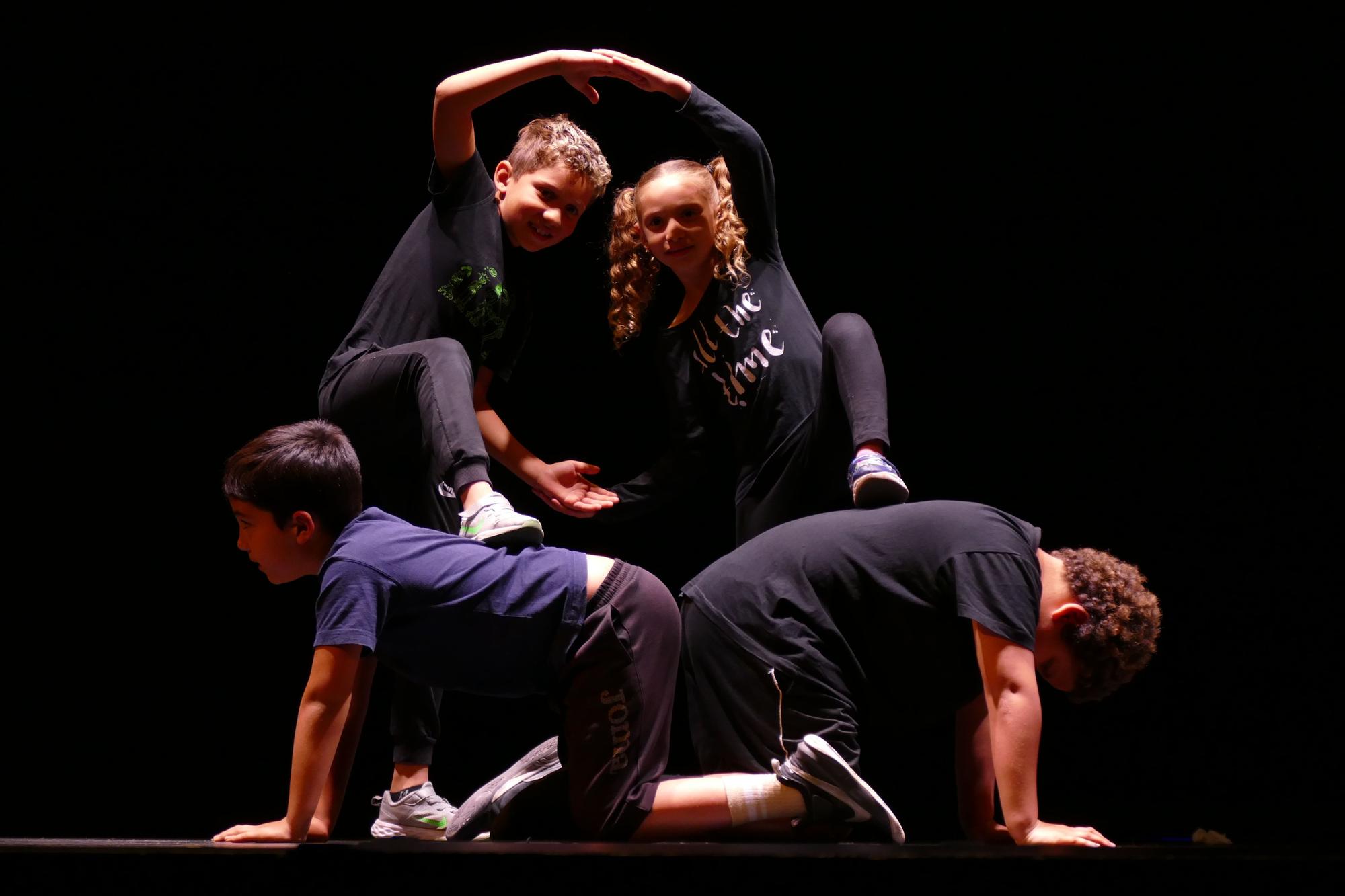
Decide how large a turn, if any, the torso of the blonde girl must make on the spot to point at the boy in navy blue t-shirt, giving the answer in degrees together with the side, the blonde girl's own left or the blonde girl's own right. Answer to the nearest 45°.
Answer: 0° — they already face them

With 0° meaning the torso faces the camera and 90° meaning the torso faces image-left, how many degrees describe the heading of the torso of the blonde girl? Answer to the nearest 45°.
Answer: approximately 0°
